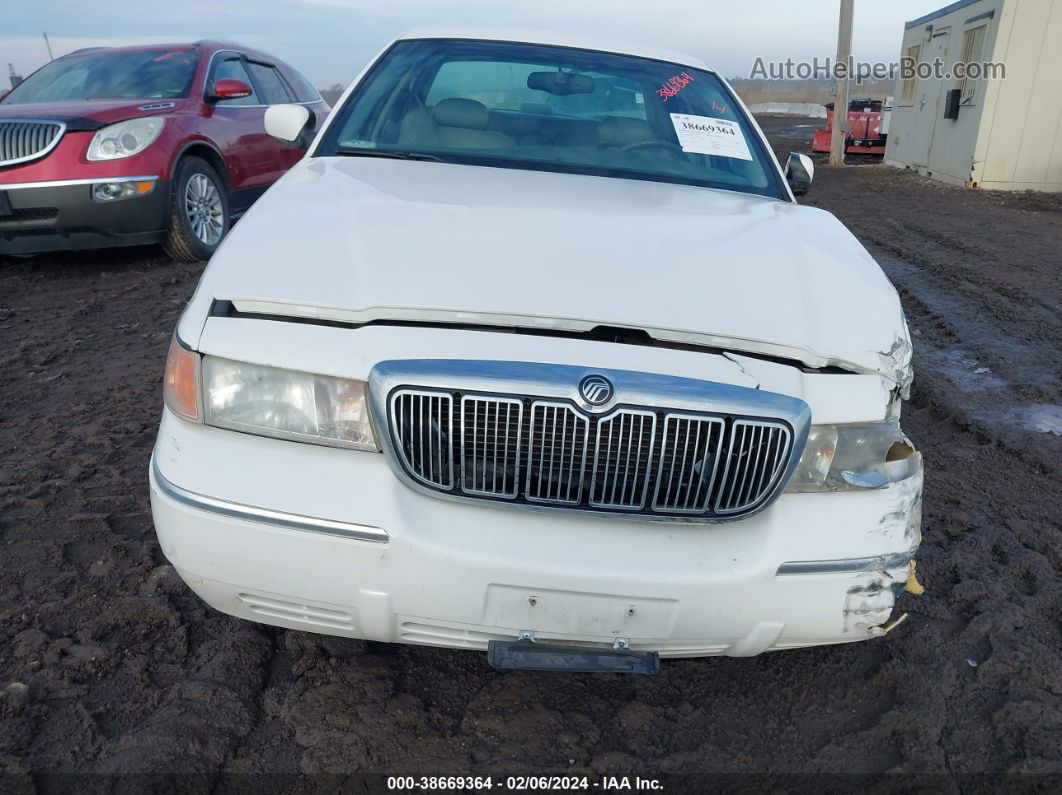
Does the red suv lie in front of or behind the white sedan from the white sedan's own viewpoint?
behind

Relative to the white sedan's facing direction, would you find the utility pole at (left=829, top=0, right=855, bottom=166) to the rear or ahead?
to the rear

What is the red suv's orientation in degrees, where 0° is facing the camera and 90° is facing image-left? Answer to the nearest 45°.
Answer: approximately 45°

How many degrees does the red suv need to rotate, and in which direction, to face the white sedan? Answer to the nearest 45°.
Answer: approximately 45° to its left

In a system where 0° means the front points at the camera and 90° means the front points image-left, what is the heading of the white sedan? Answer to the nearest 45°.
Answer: approximately 0°

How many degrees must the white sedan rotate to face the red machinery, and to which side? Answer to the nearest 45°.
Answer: approximately 135° to its left
